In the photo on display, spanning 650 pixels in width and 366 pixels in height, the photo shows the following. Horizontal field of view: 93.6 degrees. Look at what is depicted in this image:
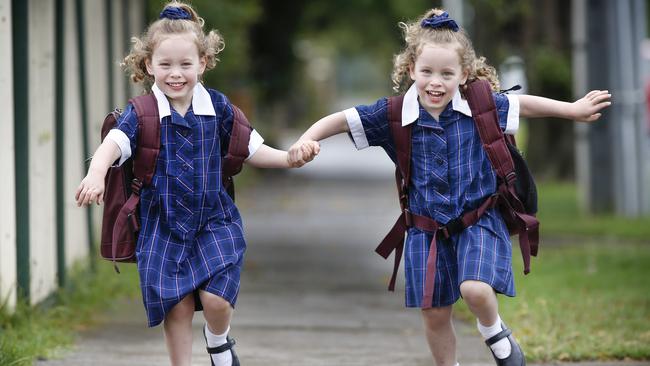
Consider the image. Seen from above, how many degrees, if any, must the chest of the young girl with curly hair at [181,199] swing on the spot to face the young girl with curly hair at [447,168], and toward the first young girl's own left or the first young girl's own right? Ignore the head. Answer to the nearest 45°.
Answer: approximately 90° to the first young girl's own left

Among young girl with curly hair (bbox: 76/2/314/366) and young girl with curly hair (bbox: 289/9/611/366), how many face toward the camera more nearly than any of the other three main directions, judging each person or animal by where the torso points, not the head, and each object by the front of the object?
2

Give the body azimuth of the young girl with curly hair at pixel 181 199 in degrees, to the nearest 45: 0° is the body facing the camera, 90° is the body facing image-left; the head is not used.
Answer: approximately 0°

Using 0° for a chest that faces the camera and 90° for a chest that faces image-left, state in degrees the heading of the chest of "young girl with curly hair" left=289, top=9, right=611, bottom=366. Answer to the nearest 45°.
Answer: approximately 0°

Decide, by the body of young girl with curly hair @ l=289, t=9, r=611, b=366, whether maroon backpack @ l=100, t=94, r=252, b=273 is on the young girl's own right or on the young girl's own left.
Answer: on the young girl's own right
